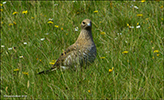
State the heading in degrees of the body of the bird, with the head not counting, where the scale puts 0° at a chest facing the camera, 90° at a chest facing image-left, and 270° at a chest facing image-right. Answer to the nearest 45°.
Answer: approximately 315°
